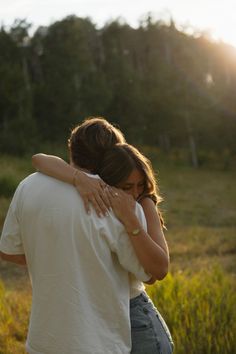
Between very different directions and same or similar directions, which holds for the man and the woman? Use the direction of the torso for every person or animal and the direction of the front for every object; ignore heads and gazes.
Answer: very different directions

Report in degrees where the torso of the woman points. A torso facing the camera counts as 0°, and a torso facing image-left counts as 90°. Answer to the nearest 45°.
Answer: approximately 45°

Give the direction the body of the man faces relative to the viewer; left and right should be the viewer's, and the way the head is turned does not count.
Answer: facing away from the viewer and to the right of the viewer
